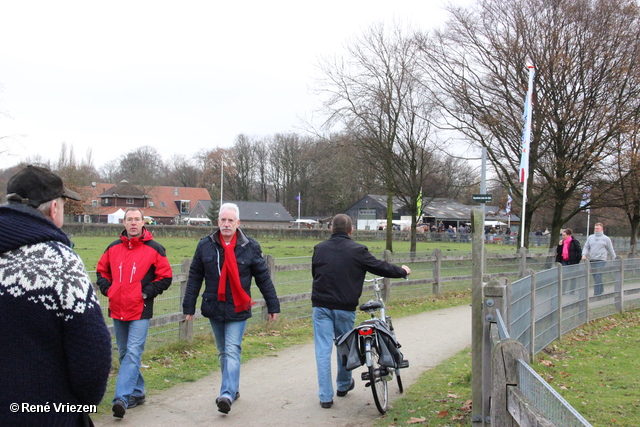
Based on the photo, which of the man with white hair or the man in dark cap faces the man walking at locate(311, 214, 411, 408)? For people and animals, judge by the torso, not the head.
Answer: the man in dark cap

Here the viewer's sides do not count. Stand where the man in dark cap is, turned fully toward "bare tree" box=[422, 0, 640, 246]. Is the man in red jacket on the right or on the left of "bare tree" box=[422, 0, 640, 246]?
left

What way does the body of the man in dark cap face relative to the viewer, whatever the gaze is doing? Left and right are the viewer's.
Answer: facing away from the viewer and to the right of the viewer

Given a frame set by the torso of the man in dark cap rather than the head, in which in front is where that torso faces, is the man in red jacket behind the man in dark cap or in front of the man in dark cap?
in front

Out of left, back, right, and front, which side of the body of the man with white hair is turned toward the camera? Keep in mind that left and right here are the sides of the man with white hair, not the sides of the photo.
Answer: front

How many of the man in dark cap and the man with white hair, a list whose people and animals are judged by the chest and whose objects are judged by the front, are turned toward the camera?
1

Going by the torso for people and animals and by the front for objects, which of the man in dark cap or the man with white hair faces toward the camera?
the man with white hair

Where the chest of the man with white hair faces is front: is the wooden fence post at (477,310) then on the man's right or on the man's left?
on the man's left

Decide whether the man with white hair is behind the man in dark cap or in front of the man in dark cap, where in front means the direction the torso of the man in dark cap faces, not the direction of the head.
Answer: in front

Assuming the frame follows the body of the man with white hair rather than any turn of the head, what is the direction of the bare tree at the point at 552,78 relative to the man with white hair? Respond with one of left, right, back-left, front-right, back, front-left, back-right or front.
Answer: back-left

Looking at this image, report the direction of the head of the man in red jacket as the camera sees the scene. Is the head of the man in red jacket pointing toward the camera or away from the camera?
toward the camera

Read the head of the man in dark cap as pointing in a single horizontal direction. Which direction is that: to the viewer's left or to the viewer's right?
to the viewer's right

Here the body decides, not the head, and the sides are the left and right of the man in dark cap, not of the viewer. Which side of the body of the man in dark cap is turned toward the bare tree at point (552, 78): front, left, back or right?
front
